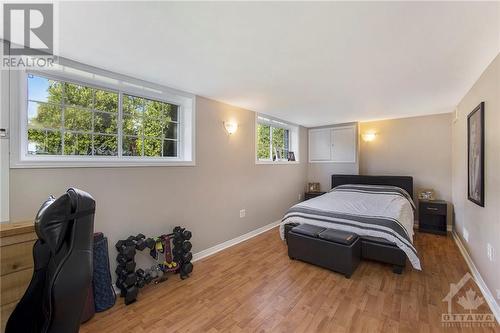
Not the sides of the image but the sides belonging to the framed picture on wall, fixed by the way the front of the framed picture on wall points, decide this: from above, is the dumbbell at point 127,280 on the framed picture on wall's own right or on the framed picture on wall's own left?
on the framed picture on wall's own left

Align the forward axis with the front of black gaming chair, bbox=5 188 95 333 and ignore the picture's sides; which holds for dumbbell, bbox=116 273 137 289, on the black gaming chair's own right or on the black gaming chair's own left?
on the black gaming chair's own right

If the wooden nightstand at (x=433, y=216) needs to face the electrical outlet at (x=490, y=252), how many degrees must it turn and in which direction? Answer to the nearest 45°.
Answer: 0° — it already faces it

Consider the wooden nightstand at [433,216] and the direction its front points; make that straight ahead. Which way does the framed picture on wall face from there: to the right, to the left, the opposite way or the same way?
to the right

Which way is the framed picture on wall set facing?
to the viewer's left

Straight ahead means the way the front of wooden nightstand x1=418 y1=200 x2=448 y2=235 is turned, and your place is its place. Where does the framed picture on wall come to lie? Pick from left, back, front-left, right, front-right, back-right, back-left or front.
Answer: front

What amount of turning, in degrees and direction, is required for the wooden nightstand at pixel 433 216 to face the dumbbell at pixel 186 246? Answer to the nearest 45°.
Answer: approximately 45° to its right

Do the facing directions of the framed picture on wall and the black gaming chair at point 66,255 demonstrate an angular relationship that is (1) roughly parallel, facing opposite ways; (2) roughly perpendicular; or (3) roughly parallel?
roughly perpendicular

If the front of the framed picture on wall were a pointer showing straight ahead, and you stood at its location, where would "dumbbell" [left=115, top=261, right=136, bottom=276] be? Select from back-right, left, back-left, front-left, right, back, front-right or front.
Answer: front-left

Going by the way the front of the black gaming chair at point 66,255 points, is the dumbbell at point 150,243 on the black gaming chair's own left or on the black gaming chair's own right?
on the black gaming chair's own right

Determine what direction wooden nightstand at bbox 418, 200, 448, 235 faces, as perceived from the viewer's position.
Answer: facing the viewer
